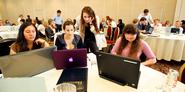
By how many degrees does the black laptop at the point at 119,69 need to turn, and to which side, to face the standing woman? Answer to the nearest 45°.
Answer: approximately 45° to its left

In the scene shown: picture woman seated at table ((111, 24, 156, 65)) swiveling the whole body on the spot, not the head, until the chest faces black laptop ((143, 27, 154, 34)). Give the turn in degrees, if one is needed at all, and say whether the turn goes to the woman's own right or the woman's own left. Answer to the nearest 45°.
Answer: approximately 135° to the woman's own right

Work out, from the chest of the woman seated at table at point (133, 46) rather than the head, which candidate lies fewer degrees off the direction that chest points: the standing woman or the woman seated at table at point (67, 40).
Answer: the woman seated at table

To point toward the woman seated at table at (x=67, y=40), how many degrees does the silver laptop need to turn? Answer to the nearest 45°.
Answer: approximately 90° to its right

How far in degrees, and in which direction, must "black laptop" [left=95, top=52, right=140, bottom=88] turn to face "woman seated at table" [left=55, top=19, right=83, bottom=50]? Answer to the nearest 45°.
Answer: approximately 90° to its left

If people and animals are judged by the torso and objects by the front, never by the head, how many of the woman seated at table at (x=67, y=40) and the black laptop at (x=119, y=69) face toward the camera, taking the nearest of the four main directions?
1

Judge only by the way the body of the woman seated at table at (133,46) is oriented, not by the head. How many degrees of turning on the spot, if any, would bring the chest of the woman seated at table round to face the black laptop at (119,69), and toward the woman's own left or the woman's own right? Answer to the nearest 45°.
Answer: approximately 45° to the woman's own left

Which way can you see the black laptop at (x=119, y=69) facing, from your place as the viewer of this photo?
facing away from the viewer and to the right of the viewer

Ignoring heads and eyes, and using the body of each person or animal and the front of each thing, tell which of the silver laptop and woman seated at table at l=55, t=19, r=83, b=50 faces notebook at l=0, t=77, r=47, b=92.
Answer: the woman seated at table
